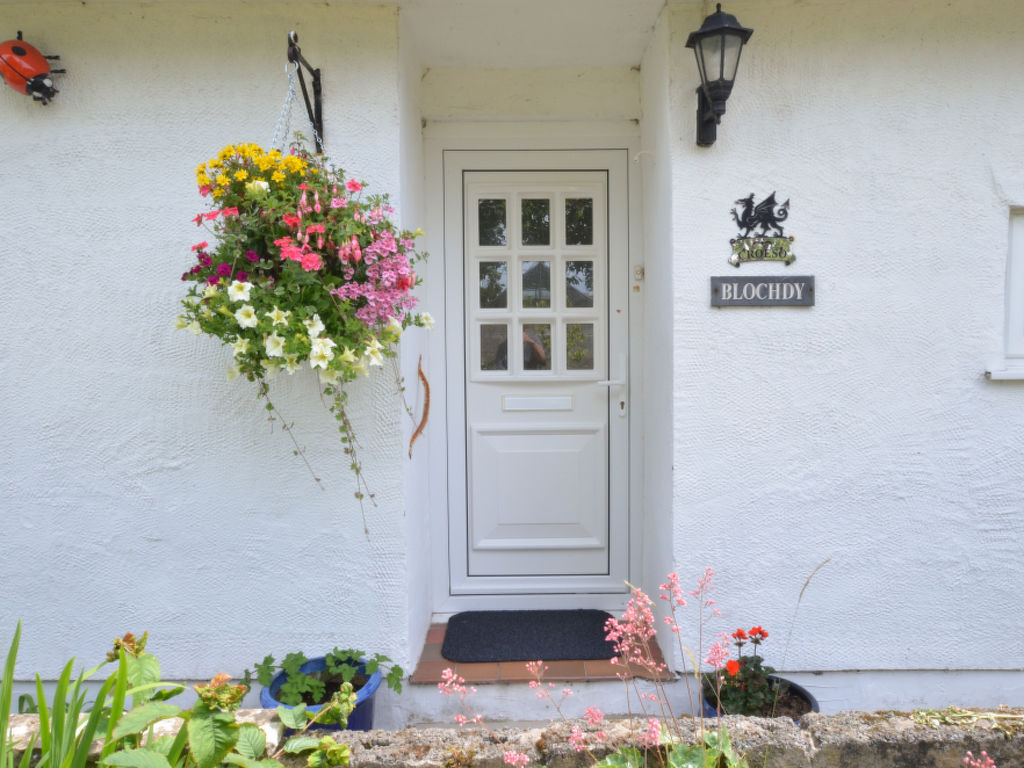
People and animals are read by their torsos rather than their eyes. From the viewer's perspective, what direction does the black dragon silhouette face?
to the viewer's left

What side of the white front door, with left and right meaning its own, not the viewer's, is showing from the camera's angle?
front

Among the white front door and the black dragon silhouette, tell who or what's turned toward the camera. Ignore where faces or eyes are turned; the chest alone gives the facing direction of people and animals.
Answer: the white front door

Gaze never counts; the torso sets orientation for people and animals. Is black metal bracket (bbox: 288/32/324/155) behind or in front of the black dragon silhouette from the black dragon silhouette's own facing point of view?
in front

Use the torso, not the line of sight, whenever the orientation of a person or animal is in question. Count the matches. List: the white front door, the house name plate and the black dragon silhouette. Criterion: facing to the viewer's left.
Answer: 1

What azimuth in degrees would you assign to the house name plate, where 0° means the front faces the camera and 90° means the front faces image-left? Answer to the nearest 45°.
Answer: approximately 0°

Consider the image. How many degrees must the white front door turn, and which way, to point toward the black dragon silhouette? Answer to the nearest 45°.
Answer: approximately 45° to its left

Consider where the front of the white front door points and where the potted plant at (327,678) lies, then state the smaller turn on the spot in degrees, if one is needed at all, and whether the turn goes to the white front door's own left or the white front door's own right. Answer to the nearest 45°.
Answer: approximately 45° to the white front door's own right

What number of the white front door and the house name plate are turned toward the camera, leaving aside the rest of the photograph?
2

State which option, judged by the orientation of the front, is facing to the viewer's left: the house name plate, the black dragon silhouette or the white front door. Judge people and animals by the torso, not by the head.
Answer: the black dragon silhouette

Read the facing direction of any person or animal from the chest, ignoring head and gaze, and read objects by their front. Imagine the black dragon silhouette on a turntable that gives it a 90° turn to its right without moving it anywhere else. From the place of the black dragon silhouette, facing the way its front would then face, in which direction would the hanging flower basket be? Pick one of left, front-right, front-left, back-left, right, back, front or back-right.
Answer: back-left

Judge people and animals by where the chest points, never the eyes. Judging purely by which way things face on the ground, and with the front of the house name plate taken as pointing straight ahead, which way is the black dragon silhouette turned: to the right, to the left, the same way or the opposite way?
to the right

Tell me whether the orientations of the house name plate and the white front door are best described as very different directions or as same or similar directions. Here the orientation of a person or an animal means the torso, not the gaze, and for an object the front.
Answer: same or similar directions
